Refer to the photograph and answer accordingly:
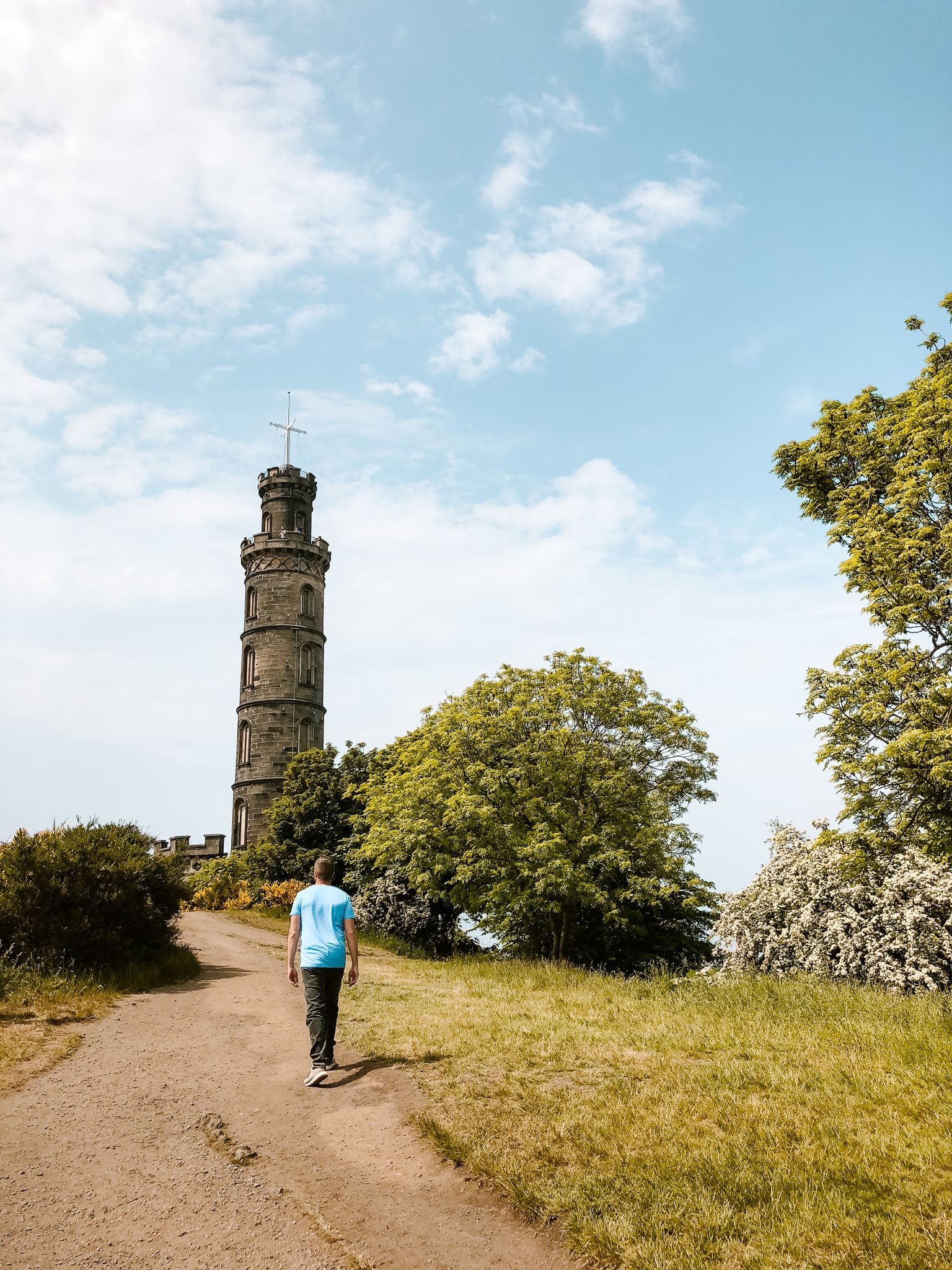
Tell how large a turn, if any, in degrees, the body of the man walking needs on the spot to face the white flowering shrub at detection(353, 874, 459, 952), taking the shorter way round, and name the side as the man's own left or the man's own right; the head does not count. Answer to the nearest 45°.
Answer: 0° — they already face it

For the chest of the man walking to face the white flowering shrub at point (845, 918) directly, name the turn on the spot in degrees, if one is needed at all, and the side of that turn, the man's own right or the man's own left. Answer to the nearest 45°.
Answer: approximately 45° to the man's own right

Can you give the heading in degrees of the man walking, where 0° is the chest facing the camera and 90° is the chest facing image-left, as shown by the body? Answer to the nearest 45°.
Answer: approximately 180°

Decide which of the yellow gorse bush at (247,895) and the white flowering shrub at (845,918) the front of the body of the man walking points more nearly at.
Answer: the yellow gorse bush

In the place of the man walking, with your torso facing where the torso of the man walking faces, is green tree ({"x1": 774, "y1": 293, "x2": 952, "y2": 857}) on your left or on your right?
on your right

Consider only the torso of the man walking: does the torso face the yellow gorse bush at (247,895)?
yes

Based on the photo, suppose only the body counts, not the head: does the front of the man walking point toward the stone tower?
yes

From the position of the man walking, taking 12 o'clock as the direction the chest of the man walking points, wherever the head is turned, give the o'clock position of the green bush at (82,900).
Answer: The green bush is roughly at 11 o'clock from the man walking.
